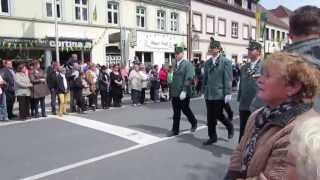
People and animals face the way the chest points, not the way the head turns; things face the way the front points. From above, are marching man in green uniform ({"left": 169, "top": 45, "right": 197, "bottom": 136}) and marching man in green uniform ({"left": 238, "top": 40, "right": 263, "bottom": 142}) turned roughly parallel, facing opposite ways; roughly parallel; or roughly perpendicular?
roughly parallel

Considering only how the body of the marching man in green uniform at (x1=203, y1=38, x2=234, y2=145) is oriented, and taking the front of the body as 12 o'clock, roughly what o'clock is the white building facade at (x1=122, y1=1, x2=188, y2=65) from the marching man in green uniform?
The white building facade is roughly at 4 o'clock from the marching man in green uniform.

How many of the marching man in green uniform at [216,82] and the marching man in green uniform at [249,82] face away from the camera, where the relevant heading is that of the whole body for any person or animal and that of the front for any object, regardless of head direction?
0

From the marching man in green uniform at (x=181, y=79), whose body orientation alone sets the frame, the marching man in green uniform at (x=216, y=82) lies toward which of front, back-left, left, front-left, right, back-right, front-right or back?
left

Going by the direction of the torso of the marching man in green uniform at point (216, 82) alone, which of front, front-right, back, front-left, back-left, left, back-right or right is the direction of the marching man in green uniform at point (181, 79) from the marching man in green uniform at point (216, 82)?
right

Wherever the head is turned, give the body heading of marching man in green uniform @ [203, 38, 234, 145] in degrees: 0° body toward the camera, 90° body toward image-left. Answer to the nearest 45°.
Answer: approximately 45°

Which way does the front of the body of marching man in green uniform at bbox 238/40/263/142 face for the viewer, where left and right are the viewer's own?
facing the viewer and to the left of the viewer

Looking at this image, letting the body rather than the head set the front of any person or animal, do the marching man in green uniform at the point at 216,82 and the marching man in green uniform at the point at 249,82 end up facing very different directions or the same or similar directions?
same or similar directions

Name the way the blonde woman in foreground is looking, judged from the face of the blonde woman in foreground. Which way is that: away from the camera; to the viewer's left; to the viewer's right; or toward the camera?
to the viewer's left

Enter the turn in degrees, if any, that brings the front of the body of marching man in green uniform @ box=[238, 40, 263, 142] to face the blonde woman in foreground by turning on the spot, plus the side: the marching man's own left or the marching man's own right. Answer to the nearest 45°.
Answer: approximately 45° to the marching man's own left

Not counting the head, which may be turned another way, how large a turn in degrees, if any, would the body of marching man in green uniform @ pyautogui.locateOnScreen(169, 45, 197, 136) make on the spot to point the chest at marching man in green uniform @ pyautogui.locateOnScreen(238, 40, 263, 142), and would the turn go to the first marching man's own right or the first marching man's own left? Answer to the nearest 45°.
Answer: approximately 90° to the first marching man's own left

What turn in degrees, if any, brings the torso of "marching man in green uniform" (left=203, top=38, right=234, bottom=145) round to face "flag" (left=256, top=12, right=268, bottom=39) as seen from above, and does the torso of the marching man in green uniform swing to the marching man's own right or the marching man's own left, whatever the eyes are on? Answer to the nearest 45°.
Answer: approximately 135° to the marching man's own right

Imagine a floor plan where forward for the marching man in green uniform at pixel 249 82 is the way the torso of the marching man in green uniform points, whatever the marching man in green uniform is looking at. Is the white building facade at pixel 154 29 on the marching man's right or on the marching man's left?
on the marching man's right
